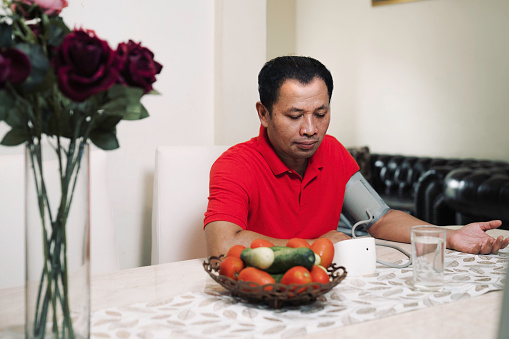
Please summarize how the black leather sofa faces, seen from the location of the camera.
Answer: facing the viewer and to the left of the viewer

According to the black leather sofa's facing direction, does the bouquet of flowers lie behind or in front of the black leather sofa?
in front

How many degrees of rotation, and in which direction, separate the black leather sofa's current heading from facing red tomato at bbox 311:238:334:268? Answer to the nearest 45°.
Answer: approximately 45° to its left

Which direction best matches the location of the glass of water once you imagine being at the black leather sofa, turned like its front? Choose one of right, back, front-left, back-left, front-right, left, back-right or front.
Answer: front-left
